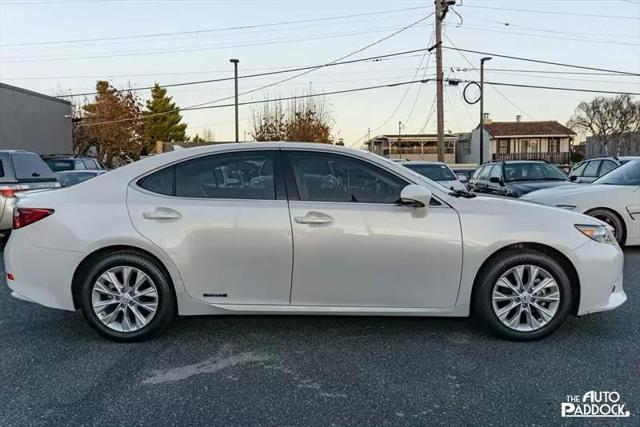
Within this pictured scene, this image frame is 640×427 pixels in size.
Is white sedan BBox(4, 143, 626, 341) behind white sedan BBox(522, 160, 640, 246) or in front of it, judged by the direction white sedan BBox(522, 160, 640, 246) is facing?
in front

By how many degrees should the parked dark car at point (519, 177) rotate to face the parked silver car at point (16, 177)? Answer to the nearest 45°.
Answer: approximately 90° to its right

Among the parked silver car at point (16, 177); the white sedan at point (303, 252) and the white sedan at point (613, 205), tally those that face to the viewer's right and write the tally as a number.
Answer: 1

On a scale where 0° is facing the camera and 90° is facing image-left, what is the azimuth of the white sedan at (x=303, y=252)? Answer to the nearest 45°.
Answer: approximately 270°

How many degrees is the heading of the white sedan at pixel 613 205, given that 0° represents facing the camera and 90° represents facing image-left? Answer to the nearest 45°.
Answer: approximately 45°

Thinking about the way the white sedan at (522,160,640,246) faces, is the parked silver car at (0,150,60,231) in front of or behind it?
in front

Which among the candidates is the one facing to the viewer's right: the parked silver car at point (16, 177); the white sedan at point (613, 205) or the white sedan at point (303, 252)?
the white sedan at point (303, 252)

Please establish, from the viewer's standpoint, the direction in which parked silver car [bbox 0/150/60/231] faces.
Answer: facing away from the viewer and to the left of the viewer

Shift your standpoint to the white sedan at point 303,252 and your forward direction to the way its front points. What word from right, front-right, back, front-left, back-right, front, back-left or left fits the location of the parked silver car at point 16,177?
back-left

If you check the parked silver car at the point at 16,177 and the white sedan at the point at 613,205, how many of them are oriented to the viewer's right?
0

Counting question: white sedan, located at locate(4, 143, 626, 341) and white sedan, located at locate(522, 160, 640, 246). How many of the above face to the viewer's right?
1

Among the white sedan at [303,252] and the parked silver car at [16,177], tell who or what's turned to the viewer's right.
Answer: the white sedan
